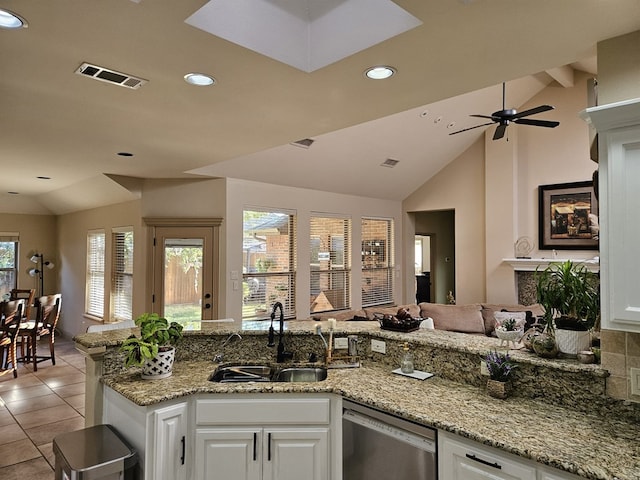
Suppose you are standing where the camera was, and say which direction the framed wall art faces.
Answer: facing the viewer and to the left of the viewer

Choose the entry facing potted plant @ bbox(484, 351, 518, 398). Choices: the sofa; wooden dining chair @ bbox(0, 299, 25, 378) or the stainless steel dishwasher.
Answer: the sofa

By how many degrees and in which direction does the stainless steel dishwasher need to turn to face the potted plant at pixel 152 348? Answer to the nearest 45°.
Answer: approximately 45° to its right

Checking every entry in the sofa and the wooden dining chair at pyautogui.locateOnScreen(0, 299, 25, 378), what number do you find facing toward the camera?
1
